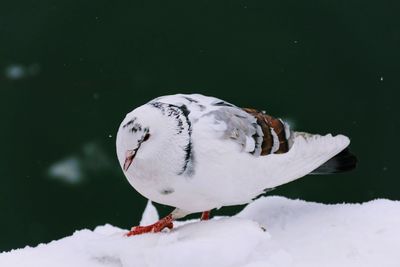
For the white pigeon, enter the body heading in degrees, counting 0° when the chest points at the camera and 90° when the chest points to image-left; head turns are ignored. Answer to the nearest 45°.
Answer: approximately 90°
